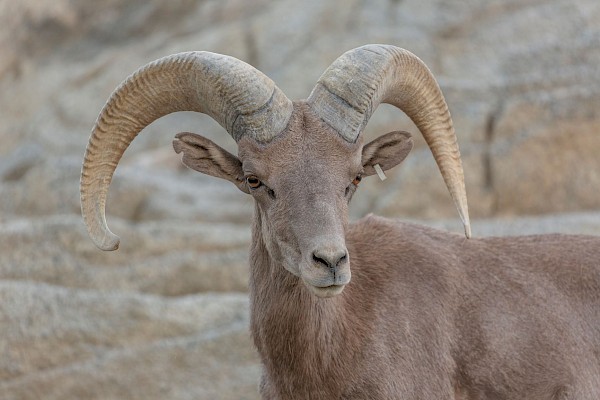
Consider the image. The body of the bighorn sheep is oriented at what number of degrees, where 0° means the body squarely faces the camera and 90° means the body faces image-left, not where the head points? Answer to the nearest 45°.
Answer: approximately 45°
